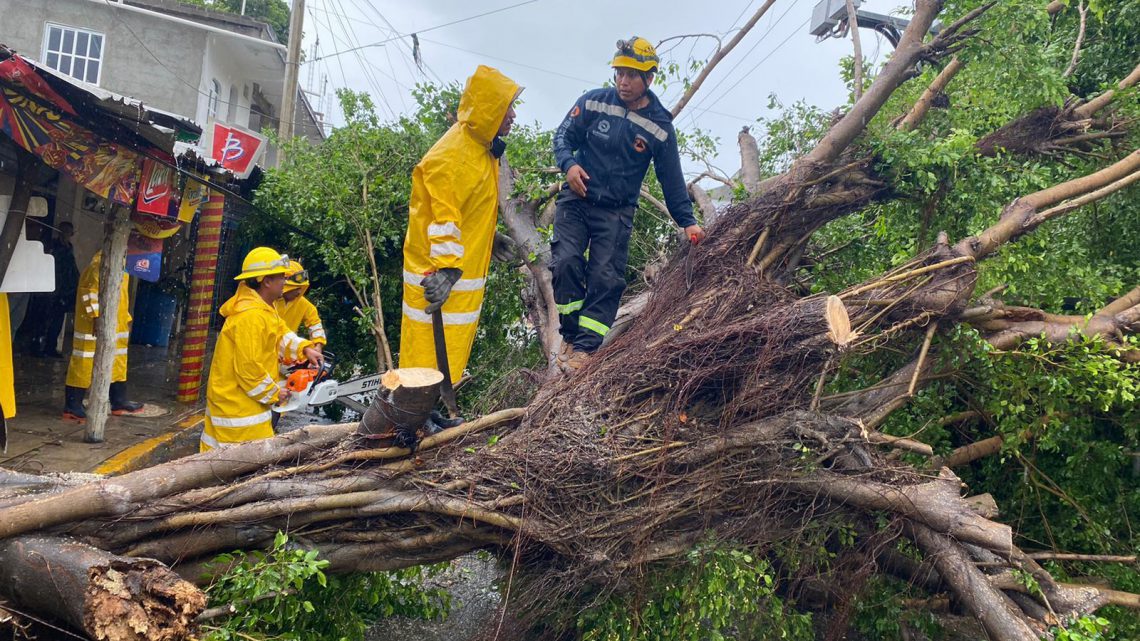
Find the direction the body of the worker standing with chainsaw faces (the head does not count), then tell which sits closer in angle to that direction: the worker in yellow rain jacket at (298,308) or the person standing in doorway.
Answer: the worker in yellow rain jacket

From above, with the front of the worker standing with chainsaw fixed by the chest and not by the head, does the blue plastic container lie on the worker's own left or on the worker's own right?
on the worker's own left

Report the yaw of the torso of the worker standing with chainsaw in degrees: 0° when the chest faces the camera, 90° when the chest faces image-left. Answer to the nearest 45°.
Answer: approximately 270°

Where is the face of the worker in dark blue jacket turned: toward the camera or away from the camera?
toward the camera

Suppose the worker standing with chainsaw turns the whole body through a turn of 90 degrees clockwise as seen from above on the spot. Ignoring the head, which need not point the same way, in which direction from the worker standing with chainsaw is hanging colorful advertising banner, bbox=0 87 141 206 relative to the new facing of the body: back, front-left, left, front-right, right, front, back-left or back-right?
back-right

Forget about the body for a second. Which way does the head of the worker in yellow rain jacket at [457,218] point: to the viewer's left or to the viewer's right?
to the viewer's right

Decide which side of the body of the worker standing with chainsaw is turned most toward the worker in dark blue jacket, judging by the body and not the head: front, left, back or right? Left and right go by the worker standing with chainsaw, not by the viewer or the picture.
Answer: front

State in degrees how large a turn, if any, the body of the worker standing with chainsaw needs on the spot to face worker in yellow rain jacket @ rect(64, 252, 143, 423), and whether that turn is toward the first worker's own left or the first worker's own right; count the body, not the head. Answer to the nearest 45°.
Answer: approximately 135° to the first worker's own left

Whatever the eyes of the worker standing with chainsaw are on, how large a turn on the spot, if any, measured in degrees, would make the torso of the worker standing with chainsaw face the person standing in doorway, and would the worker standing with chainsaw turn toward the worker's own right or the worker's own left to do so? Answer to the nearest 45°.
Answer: approximately 90° to the worker's own left

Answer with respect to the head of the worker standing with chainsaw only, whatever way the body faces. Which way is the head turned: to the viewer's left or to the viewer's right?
to the viewer's right
